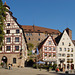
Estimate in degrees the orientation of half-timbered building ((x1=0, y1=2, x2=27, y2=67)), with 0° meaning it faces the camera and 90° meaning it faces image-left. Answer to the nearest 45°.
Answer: approximately 0°
